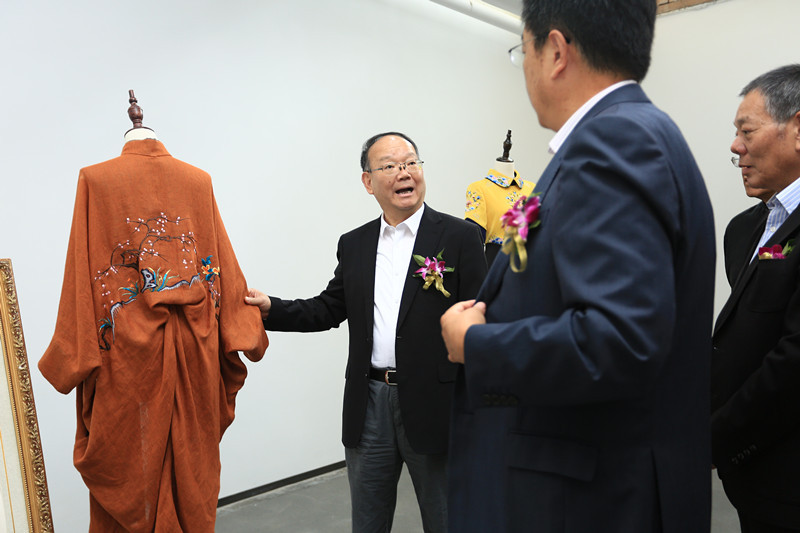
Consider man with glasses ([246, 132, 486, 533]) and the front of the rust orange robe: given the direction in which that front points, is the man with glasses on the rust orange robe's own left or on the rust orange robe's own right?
on the rust orange robe's own right

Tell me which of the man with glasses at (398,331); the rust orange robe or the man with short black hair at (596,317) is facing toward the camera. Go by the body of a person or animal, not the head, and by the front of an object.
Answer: the man with glasses

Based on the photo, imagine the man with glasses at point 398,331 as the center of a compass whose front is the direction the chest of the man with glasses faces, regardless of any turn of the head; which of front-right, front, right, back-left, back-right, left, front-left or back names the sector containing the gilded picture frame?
right

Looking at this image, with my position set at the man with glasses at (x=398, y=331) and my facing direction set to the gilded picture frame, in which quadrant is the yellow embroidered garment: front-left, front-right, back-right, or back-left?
back-right

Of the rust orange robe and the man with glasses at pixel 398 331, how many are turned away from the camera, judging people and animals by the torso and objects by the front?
1

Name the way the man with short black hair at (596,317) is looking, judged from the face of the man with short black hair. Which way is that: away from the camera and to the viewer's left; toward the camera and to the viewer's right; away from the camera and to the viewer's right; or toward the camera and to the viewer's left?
away from the camera and to the viewer's left

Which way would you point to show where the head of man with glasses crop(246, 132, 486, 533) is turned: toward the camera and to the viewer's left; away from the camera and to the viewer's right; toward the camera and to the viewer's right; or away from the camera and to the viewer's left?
toward the camera and to the viewer's right

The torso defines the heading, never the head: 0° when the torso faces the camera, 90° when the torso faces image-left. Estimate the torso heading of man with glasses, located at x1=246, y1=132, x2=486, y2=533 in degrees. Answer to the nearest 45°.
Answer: approximately 0°

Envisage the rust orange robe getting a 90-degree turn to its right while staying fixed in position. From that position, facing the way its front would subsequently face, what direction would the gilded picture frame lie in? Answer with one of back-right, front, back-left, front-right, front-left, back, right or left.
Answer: back-left

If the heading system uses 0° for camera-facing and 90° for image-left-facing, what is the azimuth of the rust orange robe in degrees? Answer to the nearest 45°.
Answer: approximately 180°

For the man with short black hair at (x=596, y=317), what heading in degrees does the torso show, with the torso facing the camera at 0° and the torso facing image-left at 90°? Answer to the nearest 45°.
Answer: approximately 90°
